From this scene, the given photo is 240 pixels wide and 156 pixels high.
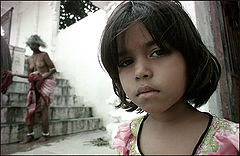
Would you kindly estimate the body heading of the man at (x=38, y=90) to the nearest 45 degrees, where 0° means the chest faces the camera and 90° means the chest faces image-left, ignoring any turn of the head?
approximately 45°

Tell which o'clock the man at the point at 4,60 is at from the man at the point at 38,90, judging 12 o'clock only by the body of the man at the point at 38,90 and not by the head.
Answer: the man at the point at 4,60 is roughly at 3 o'clock from the man at the point at 38,90.

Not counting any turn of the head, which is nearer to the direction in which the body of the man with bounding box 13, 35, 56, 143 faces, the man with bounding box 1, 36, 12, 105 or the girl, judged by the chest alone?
the girl

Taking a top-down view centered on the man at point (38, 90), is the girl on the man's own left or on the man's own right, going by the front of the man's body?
on the man's own left
